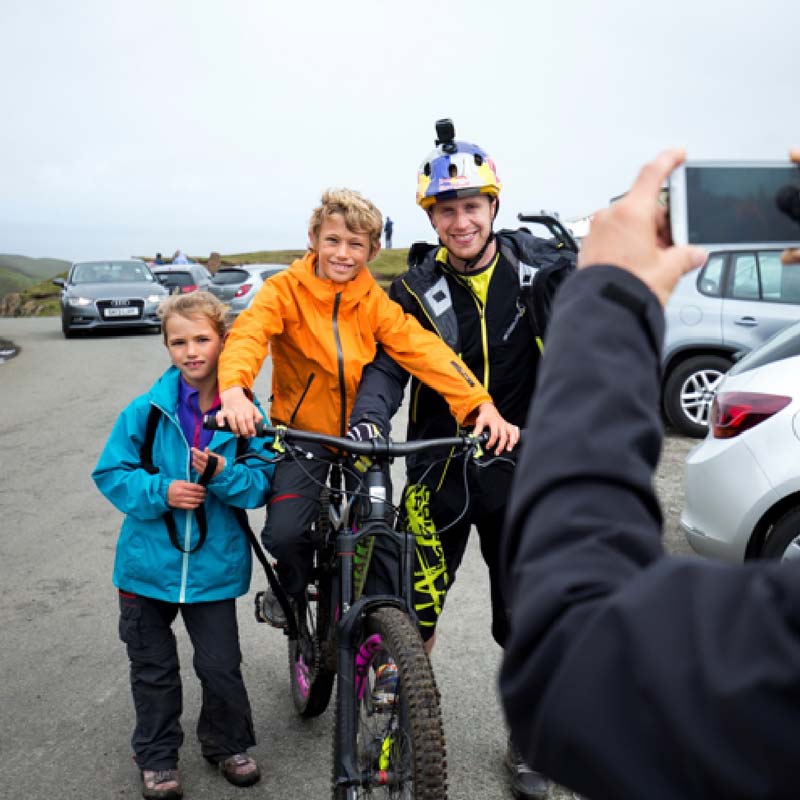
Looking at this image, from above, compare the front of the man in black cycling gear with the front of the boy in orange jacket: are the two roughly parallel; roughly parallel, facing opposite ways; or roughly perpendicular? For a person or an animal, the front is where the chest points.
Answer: roughly parallel

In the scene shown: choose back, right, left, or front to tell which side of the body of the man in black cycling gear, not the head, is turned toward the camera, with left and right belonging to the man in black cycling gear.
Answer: front

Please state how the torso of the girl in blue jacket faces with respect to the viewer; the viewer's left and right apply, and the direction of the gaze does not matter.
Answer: facing the viewer

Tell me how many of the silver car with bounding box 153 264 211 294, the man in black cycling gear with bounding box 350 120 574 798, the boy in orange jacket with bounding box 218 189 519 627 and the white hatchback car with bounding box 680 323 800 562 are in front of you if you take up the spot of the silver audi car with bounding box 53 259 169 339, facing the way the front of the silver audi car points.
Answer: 3

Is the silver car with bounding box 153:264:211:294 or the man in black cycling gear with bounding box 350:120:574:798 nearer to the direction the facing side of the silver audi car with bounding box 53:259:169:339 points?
the man in black cycling gear

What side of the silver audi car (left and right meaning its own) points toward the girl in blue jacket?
front

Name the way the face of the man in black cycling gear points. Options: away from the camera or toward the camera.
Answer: toward the camera

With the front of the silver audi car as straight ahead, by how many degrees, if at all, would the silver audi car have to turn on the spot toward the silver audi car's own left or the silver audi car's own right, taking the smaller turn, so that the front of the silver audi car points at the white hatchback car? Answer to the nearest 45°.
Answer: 0° — it already faces it

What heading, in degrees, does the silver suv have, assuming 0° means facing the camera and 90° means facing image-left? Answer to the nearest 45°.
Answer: approximately 270°

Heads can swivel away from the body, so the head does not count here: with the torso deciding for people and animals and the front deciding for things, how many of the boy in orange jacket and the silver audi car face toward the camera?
2

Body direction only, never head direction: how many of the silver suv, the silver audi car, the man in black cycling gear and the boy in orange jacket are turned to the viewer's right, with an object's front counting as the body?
1

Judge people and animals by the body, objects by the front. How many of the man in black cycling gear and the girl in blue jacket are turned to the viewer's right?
0

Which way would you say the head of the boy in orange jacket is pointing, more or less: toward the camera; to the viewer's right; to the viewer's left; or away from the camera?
toward the camera

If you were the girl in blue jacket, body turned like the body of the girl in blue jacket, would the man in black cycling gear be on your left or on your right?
on your left

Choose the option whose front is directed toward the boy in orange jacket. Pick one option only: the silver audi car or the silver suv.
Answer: the silver audi car

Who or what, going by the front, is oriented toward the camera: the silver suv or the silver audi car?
the silver audi car

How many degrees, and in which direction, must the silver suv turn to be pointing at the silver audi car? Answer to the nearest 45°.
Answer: approximately 135° to its left
